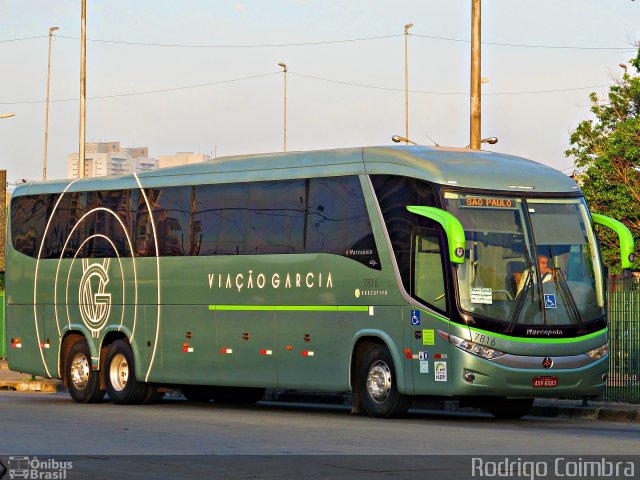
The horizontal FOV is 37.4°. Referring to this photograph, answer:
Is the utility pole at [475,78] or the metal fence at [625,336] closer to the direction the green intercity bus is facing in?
the metal fence

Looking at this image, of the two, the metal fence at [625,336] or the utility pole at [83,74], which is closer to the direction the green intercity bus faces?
the metal fence

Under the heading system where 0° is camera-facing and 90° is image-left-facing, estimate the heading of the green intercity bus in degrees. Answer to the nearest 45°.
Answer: approximately 315°

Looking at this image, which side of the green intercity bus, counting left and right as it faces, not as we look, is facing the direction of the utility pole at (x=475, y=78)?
left

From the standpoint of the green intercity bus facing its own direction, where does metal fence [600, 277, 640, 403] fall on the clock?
The metal fence is roughly at 10 o'clock from the green intercity bus.
